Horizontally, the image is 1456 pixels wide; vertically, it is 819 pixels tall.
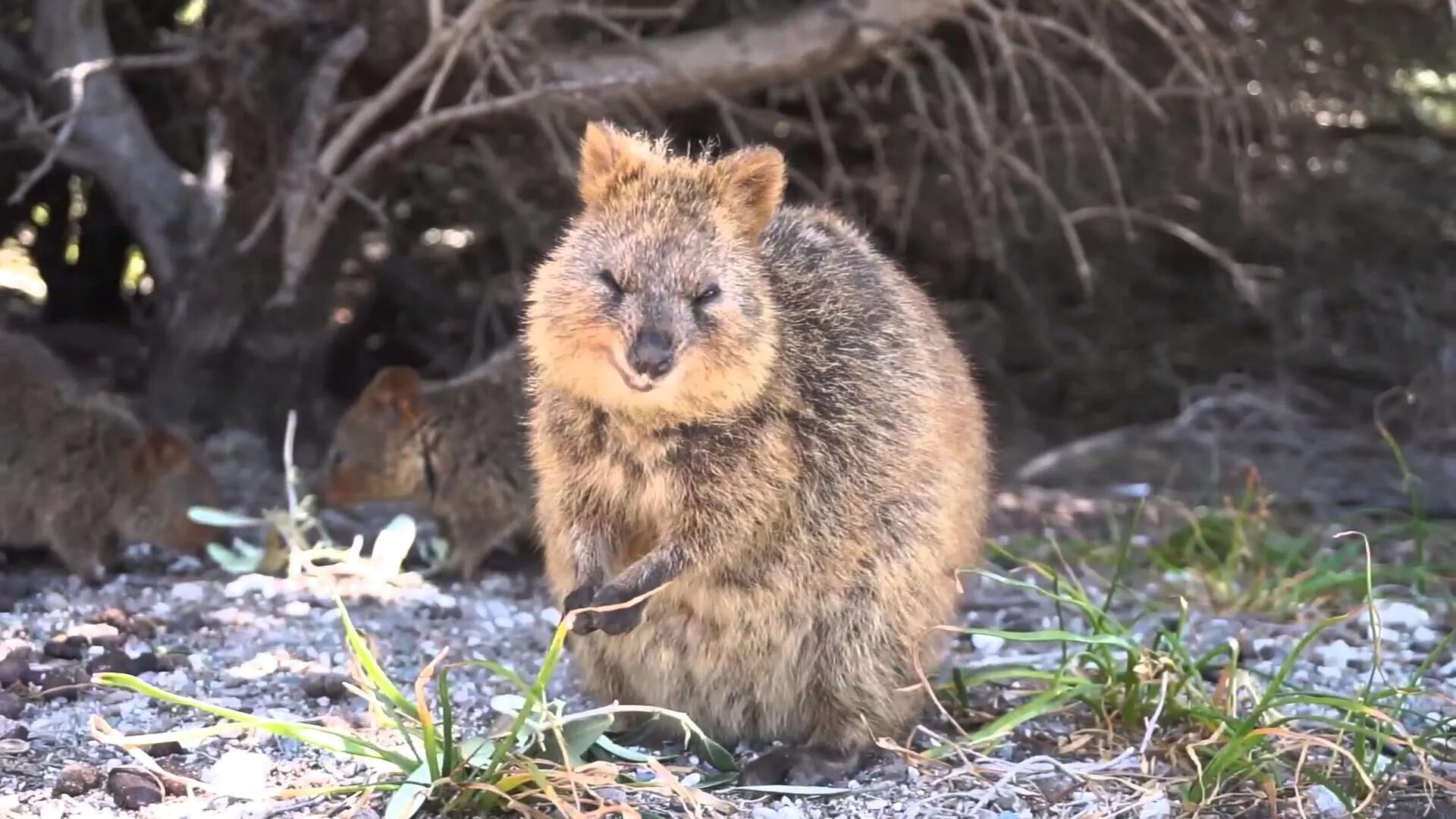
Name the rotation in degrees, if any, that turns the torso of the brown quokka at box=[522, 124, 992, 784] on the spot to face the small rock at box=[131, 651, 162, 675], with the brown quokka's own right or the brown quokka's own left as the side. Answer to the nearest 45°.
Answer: approximately 45° to the brown quokka's own right

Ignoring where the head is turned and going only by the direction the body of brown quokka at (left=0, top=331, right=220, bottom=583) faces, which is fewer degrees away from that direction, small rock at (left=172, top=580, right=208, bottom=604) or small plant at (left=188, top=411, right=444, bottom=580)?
the small plant

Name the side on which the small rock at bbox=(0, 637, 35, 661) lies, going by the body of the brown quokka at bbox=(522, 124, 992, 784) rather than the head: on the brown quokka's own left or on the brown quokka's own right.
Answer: on the brown quokka's own right

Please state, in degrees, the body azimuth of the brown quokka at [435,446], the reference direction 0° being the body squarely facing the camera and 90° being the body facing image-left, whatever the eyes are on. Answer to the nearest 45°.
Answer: approximately 90°

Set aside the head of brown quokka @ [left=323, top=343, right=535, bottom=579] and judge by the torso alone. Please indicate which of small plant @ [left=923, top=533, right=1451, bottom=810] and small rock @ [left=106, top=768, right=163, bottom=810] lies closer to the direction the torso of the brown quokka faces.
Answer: the small rock

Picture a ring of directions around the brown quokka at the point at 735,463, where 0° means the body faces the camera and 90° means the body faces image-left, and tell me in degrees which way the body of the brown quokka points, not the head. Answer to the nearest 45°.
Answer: approximately 45°

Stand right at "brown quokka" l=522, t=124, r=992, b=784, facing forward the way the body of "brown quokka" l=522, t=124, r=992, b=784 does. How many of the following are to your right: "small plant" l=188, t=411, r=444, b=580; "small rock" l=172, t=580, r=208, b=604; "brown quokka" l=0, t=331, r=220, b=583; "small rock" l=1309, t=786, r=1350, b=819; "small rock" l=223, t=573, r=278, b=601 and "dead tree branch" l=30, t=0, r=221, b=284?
5

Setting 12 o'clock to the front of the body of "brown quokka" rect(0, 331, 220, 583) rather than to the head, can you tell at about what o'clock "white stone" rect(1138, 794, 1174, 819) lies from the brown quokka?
The white stone is roughly at 2 o'clock from the brown quokka.

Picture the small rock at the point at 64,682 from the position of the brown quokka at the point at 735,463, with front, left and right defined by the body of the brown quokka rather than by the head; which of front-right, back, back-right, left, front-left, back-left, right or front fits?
front-right

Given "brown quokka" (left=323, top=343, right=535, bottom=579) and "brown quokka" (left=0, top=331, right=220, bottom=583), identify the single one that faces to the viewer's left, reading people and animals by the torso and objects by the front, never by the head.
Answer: "brown quokka" (left=323, top=343, right=535, bottom=579)

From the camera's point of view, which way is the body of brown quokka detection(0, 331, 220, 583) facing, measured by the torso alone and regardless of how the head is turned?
to the viewer's right

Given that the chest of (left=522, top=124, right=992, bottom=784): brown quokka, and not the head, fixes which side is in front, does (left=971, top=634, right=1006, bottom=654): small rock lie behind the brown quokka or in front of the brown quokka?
behind

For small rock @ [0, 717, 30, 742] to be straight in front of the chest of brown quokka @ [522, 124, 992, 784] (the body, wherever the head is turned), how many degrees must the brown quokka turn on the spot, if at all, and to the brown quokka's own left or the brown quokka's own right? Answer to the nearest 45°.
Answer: approximately 45° to the brown quokka's own right

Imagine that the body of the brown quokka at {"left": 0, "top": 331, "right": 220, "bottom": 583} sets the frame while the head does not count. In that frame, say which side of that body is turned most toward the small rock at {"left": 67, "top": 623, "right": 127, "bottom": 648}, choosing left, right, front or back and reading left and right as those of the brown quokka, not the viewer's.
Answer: right
